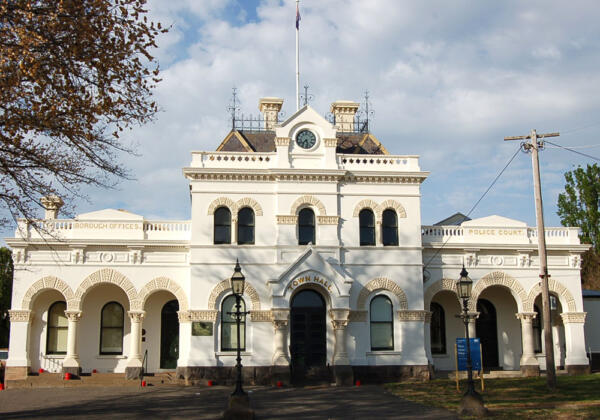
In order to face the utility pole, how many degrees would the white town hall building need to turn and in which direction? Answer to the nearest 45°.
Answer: approximately 45° to its left

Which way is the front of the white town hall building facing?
toward the camera
